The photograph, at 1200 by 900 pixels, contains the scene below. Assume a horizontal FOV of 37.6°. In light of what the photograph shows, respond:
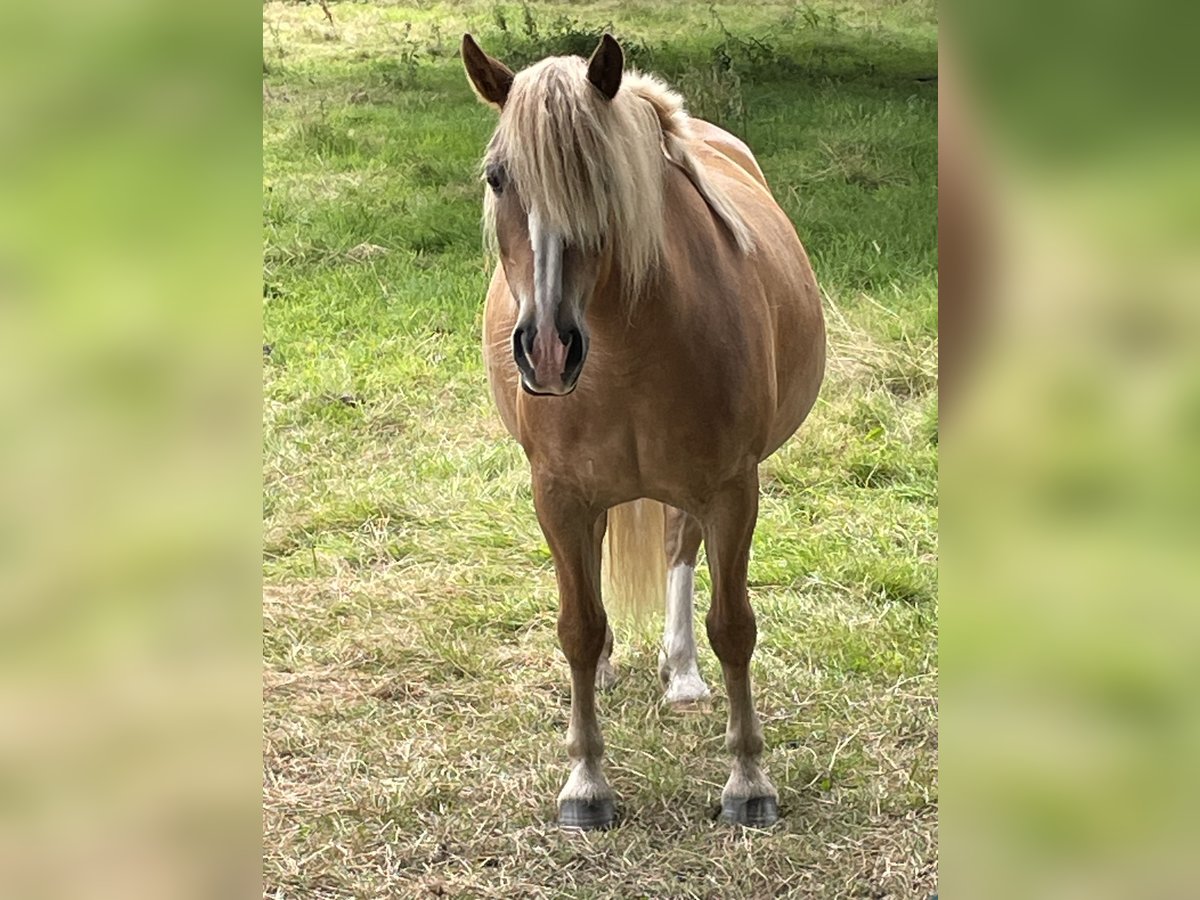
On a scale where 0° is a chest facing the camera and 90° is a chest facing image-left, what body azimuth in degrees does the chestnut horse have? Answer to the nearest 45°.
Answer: approximately 0°
